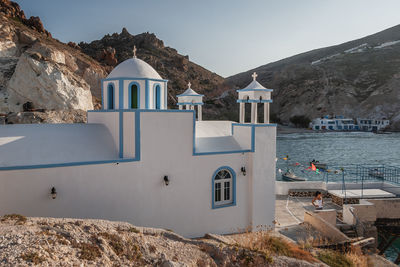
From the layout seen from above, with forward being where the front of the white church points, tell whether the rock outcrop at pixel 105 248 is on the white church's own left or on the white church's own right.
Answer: on the white church's own right

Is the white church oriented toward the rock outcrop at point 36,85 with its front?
no

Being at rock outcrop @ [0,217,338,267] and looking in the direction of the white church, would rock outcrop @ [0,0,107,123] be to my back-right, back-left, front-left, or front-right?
front-left
